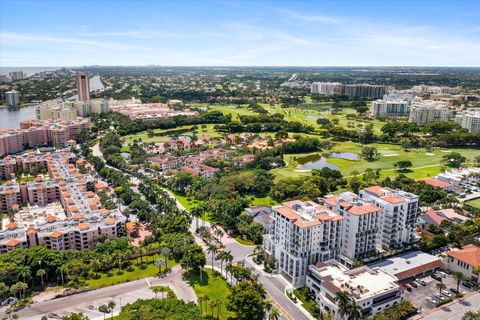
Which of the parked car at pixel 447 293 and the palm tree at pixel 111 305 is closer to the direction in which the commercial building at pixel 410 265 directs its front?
the parked car

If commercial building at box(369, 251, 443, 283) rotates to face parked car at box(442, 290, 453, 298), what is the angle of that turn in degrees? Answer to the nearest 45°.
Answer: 0° — it already faces it

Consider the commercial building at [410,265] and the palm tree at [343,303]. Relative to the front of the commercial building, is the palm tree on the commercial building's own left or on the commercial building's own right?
on the commercial building's own right

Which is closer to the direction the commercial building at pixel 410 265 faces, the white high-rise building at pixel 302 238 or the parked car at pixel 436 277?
the parked car

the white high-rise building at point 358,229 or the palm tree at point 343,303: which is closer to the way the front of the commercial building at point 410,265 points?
the palm tree

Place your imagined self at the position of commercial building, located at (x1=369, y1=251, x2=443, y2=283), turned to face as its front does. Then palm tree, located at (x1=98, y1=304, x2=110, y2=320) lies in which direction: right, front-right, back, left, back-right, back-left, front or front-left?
right

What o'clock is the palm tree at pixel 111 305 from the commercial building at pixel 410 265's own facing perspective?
The palm tree is roughly at 3 o'clock from the commercial building.

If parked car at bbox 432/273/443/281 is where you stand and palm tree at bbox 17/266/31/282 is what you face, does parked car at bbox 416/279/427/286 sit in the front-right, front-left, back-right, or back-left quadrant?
front-left

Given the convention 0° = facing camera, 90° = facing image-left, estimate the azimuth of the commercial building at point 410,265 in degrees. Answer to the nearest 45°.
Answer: approximately 315°

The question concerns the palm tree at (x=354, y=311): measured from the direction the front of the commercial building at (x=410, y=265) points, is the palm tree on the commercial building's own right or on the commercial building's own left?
on the commercial building's own right

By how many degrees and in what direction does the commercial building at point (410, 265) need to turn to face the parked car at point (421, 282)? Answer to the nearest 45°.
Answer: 0° — it already faces it

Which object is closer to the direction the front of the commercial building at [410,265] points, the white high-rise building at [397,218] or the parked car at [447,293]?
the parked car

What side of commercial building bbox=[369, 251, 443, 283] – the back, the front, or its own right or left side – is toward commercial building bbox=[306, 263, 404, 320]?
right
